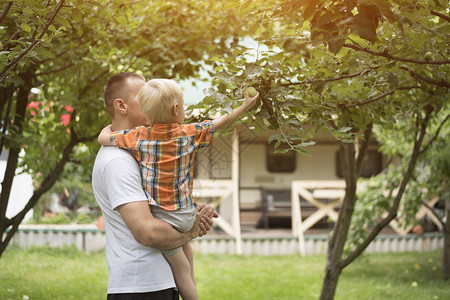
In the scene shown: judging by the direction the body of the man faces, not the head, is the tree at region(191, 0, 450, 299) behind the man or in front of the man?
in front

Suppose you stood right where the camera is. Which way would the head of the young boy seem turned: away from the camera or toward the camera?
away from the camera

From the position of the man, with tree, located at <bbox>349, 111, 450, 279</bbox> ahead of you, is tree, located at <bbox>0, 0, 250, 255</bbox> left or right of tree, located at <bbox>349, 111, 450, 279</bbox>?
left

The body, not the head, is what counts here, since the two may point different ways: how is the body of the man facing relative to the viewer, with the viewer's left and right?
facing to the right of the viewer

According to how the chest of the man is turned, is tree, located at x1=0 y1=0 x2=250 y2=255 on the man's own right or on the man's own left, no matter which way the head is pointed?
on the man's own left

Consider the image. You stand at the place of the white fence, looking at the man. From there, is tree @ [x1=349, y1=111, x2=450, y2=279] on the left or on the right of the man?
left

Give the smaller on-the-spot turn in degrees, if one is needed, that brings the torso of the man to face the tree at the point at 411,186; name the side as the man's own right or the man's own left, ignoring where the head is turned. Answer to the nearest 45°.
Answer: approximately 45° to the man's own left
